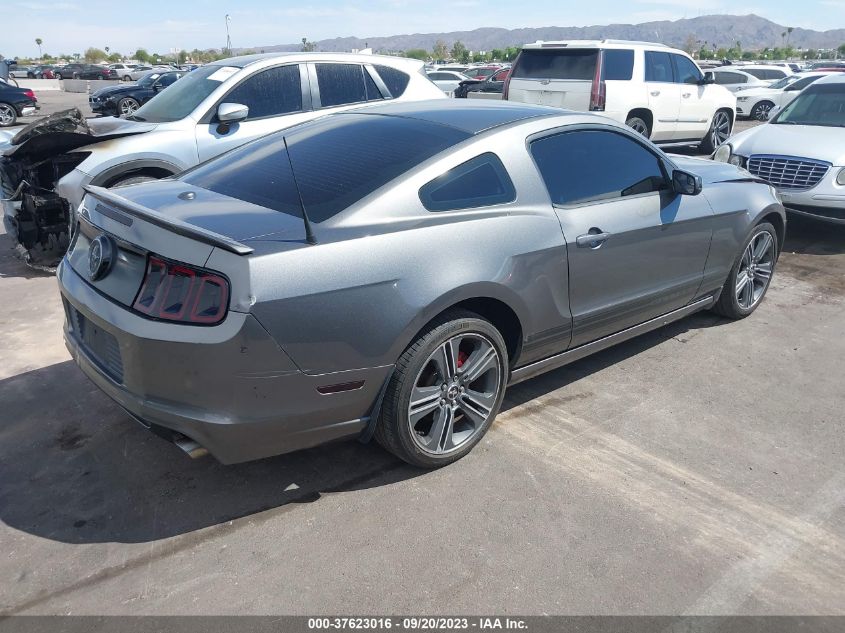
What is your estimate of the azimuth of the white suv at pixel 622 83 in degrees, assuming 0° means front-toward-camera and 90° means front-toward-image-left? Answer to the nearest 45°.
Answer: approximately 225°

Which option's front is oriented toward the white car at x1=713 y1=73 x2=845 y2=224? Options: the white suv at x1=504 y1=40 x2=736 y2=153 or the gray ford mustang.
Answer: the gray ford mustang

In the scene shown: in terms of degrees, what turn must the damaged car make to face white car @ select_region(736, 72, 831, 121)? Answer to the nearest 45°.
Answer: approximately 180°

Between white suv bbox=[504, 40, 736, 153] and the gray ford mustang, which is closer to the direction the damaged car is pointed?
the gray ford mustang

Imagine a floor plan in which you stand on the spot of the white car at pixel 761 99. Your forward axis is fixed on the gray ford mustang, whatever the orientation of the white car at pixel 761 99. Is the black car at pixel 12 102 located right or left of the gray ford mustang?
right

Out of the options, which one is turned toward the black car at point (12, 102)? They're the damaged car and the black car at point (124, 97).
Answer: the black car at point (124, 97)

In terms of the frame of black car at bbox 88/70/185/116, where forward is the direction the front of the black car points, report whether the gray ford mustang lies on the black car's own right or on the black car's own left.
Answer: on the black car's own left

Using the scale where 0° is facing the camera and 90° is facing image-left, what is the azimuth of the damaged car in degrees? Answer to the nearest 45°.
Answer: approximately 45°

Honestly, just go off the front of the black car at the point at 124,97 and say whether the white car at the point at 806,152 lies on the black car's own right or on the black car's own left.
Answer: on the black car's own left

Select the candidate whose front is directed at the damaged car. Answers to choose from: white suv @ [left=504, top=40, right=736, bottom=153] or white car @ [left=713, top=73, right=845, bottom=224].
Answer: the white car

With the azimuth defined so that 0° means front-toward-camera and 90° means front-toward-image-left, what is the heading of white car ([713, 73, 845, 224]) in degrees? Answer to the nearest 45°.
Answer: approximately 45°

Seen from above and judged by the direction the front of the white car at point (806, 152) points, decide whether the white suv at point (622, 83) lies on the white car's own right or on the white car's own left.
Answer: on the white car's own right

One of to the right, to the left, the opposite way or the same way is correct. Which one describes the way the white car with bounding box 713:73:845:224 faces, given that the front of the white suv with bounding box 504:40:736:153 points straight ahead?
the opposite way
